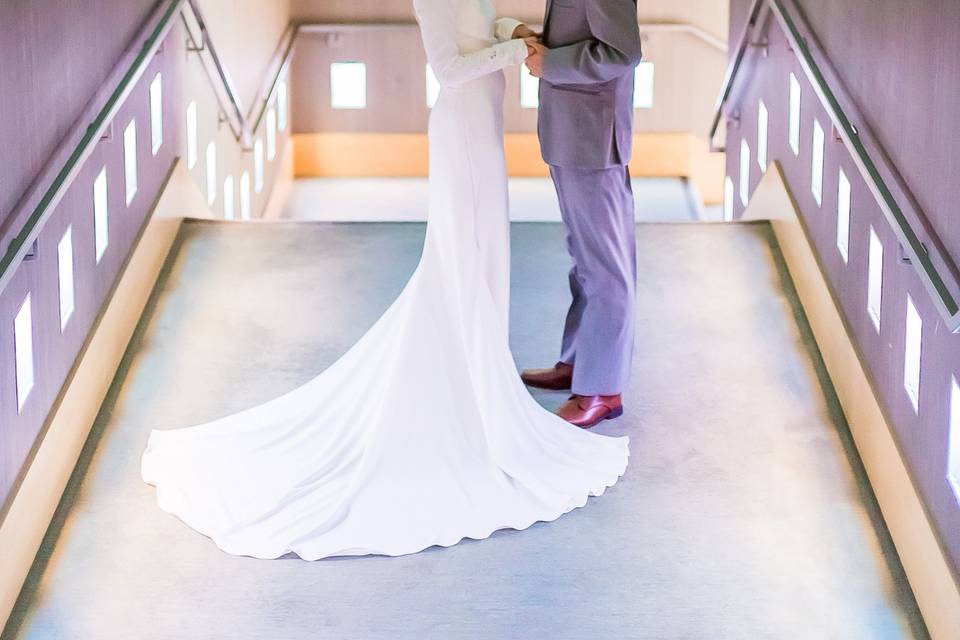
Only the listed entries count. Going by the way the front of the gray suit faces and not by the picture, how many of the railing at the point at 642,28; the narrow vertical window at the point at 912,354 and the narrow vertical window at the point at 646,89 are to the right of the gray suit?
2

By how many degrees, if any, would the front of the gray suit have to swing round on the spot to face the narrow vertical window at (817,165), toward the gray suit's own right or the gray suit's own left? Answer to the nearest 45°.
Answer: approximately 135° to the gray suit's own right

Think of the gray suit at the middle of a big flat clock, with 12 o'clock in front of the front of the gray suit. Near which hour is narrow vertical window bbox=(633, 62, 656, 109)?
The narrow vertical window is roughly at 3 o'clock from the gray suit.

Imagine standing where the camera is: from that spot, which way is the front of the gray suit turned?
to the viewer's left

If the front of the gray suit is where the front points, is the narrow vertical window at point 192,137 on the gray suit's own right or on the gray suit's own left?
on the gray suit's own right

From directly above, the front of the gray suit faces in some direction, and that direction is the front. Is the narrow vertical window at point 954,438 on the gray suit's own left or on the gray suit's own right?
on the gray suit's own left
